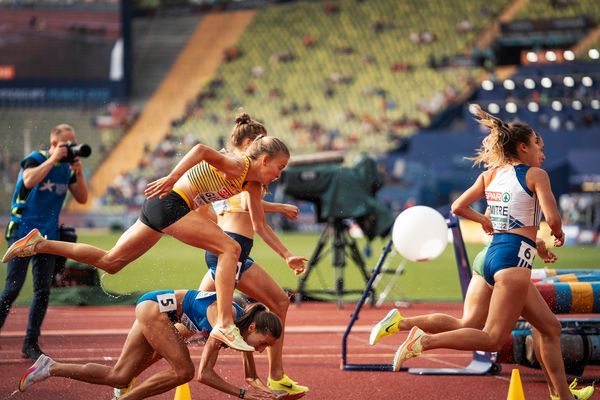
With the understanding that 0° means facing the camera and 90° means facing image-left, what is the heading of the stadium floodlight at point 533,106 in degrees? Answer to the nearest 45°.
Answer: approximately 0°

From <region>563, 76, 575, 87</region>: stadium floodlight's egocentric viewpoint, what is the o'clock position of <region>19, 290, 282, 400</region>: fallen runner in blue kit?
The fallen runner in blue kit is roughly at 12 o'clock from the stadium floodlight.

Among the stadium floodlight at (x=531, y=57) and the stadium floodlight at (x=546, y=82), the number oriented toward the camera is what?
2

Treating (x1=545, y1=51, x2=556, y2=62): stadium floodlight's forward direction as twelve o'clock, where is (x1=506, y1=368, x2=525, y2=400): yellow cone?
The yellow cone is roughly at 12 o'clock from the stadium floodlight.

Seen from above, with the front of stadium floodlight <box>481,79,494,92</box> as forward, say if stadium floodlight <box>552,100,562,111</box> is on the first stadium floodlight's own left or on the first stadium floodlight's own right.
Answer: on the first stadium floodlight's own left

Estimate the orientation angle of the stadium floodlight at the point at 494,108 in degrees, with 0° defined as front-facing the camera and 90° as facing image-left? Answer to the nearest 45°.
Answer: approximately 0°
